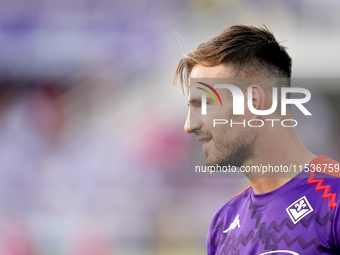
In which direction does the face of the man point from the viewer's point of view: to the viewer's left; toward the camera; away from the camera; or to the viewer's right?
to the viewer's left

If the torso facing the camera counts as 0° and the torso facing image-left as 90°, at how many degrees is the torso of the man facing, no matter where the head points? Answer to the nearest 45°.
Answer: approximately 45°
